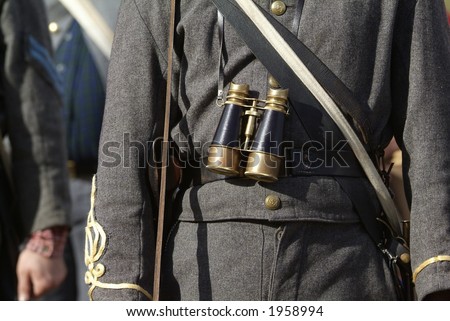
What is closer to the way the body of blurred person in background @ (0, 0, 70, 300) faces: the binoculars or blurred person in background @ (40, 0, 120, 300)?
the binoculars
